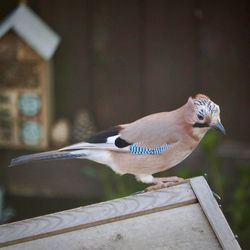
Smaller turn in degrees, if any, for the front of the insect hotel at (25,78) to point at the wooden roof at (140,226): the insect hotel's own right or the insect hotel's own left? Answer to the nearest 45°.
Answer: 0° — it already faces it

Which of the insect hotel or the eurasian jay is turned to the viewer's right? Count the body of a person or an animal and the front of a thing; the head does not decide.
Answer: the eurasian jay

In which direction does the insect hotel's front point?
toward the camera

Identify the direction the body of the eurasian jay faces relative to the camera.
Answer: to the viewer's right

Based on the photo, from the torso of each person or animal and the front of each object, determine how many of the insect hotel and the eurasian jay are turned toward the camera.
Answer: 1

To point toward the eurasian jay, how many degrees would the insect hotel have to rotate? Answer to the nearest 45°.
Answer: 0° — it already faces it

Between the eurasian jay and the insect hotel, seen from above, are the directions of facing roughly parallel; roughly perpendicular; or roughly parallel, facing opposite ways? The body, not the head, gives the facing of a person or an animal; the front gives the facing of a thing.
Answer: roughly perpendicular
